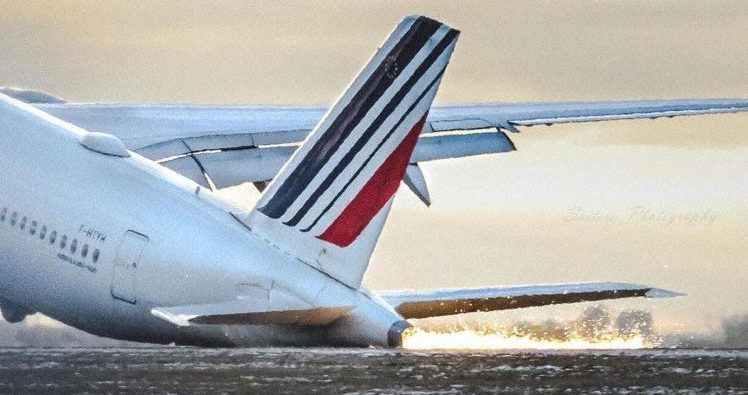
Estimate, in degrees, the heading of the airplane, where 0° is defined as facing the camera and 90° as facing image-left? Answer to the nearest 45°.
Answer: approximately 135°

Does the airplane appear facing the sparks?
no
